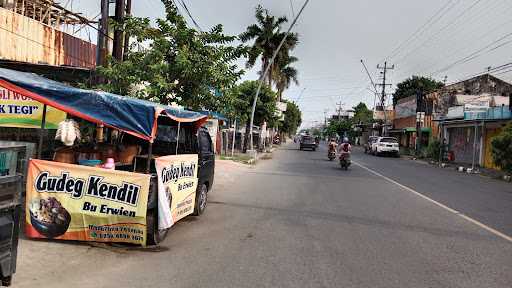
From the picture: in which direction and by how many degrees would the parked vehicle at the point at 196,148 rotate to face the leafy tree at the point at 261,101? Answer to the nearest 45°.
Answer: approximately 45° to its left

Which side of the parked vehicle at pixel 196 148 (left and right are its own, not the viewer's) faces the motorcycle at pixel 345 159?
front

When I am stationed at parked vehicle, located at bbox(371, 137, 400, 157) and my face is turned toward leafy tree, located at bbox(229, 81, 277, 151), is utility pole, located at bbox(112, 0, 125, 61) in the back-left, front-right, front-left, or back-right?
front-left

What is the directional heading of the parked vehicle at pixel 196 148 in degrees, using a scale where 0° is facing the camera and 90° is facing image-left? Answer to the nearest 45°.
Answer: approximately 225°

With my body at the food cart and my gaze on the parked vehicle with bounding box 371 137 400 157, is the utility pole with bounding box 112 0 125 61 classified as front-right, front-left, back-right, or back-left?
front-left

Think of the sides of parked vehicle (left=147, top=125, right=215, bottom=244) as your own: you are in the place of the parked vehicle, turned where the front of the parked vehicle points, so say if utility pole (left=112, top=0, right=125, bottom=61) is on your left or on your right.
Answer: on your left

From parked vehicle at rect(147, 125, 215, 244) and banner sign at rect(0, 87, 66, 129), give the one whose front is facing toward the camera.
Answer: the banner sign

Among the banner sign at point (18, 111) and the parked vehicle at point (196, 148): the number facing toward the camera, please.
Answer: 1

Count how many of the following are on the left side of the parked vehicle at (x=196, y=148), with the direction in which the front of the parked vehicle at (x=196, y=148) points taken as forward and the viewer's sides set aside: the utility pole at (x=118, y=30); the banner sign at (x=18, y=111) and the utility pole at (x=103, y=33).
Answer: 3

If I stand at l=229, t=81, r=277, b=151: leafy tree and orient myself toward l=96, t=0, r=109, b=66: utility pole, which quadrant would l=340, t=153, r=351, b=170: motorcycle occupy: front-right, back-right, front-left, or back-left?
front-left

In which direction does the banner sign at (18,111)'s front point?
toward the camera

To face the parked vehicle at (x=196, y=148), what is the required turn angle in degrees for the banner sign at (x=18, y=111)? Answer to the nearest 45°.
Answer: approximately 45° to its left

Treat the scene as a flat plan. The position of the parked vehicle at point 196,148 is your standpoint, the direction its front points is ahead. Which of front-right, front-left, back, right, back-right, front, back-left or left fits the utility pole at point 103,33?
left

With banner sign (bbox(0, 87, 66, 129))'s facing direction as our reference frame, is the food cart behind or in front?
in front
